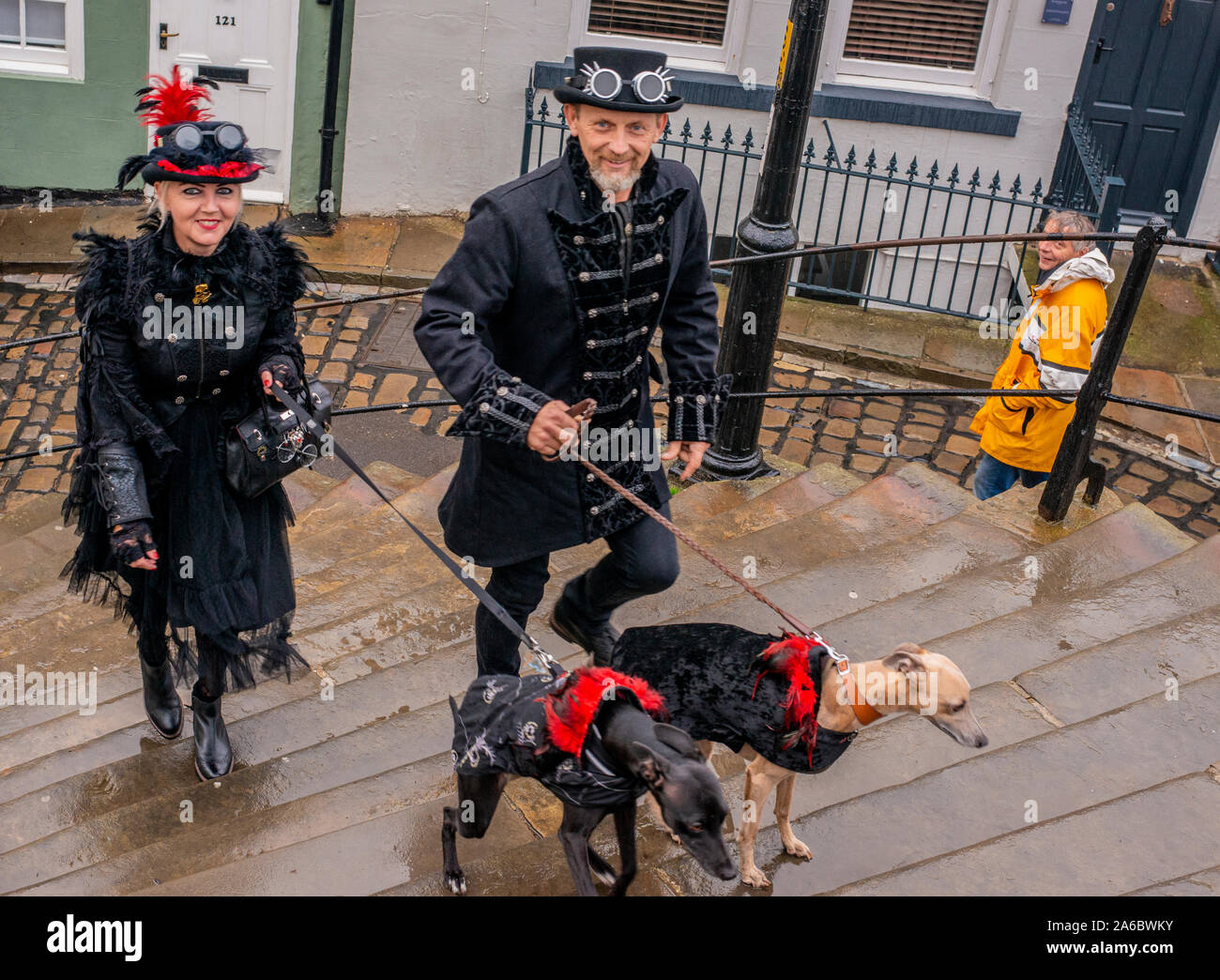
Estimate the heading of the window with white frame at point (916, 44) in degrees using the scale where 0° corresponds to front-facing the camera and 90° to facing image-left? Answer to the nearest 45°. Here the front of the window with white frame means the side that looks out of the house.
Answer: approximately 0°

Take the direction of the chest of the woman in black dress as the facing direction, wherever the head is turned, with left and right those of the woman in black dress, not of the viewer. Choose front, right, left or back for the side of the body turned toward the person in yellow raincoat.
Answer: left

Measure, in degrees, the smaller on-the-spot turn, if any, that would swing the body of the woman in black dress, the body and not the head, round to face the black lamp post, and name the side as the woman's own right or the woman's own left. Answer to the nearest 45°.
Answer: approximately 135° to the woman's own left

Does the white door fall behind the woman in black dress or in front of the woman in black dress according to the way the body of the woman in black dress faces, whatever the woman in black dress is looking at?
behind

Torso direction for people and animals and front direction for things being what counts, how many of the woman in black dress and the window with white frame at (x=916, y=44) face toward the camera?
2

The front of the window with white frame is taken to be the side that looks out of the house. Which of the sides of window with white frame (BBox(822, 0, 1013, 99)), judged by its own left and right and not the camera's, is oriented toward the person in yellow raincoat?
front

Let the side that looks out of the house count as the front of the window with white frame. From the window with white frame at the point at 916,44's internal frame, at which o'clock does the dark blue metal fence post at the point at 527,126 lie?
The dark blue metal fence post is roughly at 2 o'clock from the window with white frame.

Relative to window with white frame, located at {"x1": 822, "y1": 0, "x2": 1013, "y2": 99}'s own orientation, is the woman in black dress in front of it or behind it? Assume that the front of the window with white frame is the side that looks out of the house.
in front

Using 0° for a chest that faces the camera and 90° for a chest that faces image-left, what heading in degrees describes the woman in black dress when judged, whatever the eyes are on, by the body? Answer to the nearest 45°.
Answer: approximately 0°
